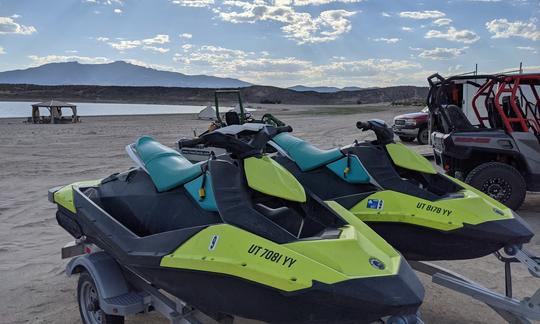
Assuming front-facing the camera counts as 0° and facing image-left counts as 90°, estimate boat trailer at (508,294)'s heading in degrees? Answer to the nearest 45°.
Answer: approximately 315°

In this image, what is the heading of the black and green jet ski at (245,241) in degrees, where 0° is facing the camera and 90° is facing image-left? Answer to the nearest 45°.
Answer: approximately 315°

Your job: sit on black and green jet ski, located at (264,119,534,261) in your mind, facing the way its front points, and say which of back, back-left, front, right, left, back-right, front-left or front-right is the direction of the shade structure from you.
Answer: back

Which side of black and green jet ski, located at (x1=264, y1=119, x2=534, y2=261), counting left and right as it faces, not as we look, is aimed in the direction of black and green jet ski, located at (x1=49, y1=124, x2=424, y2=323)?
right

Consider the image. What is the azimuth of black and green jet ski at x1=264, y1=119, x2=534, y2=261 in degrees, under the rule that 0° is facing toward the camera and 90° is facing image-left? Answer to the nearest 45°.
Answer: approximately 315°

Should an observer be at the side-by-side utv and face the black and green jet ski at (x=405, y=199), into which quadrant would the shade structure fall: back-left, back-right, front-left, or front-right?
back-right

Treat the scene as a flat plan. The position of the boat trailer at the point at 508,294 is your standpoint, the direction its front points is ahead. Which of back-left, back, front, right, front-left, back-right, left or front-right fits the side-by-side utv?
back-left

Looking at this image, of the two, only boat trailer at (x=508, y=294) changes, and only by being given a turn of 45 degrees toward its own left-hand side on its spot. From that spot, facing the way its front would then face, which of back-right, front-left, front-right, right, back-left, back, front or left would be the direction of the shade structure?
back-left
